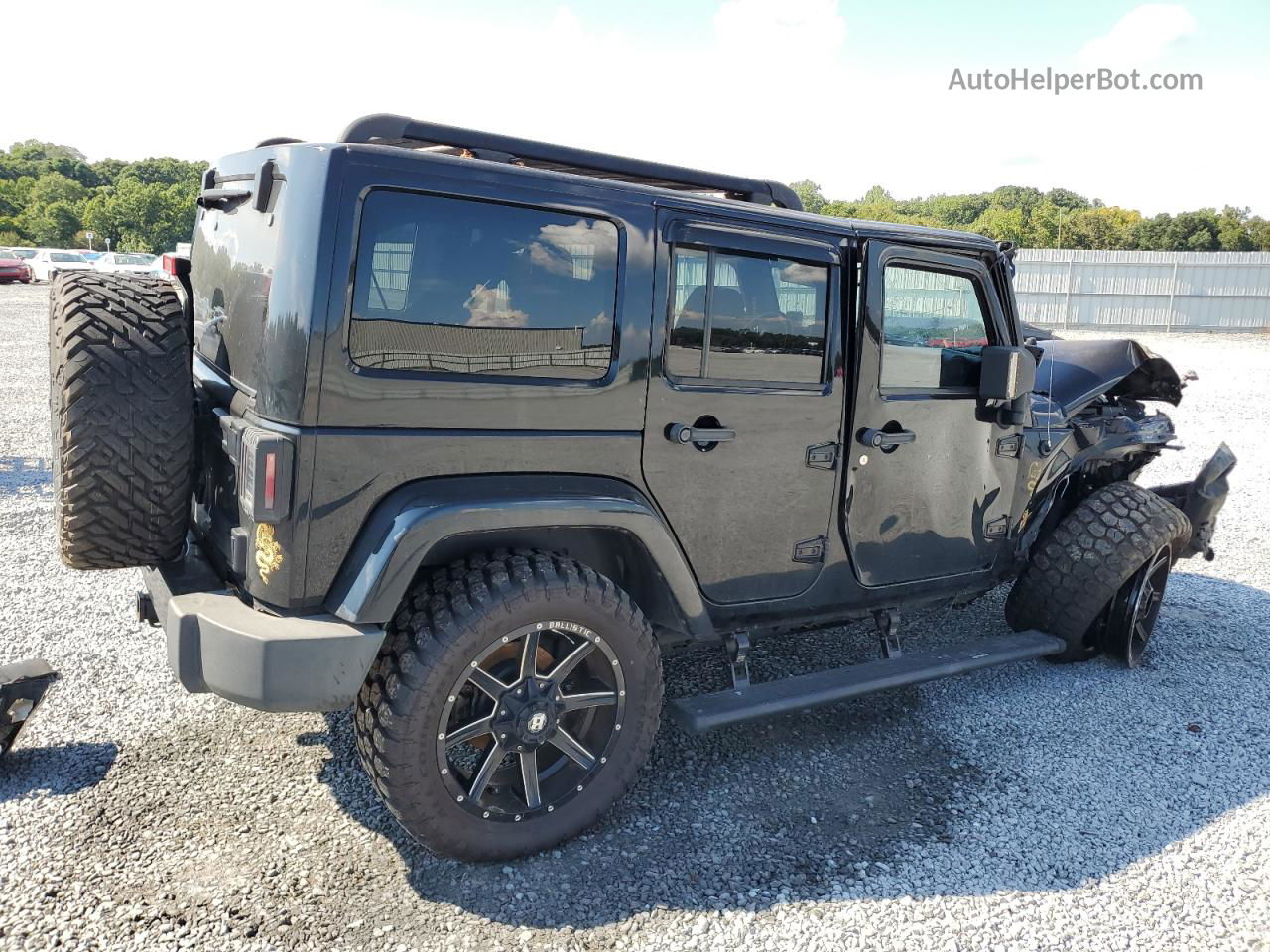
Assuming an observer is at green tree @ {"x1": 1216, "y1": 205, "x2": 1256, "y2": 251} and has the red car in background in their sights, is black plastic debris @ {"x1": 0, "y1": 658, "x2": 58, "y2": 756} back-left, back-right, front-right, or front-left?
front-left

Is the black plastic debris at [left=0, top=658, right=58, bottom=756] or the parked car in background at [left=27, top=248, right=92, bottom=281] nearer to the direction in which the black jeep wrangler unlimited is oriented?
the parked car in background

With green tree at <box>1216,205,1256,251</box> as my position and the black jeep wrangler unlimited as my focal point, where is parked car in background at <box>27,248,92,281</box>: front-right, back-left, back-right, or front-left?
front-right

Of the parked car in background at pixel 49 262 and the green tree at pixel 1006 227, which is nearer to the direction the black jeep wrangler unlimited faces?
the green tree

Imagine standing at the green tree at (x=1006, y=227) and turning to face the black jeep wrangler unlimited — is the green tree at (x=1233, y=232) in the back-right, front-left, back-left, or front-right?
back-left

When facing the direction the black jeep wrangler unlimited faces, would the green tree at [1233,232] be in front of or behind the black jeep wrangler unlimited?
in front

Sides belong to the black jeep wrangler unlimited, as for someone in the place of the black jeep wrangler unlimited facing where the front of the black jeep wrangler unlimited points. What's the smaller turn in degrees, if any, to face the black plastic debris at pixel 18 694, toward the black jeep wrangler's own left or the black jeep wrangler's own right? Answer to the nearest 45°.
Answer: approximately 135° to the black jeep wrangler's own left

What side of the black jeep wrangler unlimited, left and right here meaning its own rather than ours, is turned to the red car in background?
left

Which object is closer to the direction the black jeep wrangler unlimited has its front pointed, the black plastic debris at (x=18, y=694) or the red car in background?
the red car in background

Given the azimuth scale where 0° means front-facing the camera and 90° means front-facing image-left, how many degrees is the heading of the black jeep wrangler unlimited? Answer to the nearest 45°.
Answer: approximately 225°

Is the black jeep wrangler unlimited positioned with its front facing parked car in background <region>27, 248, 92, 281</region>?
no

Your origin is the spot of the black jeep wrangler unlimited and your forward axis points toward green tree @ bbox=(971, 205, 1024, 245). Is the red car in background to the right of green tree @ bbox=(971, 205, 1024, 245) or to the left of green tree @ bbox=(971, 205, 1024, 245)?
left
